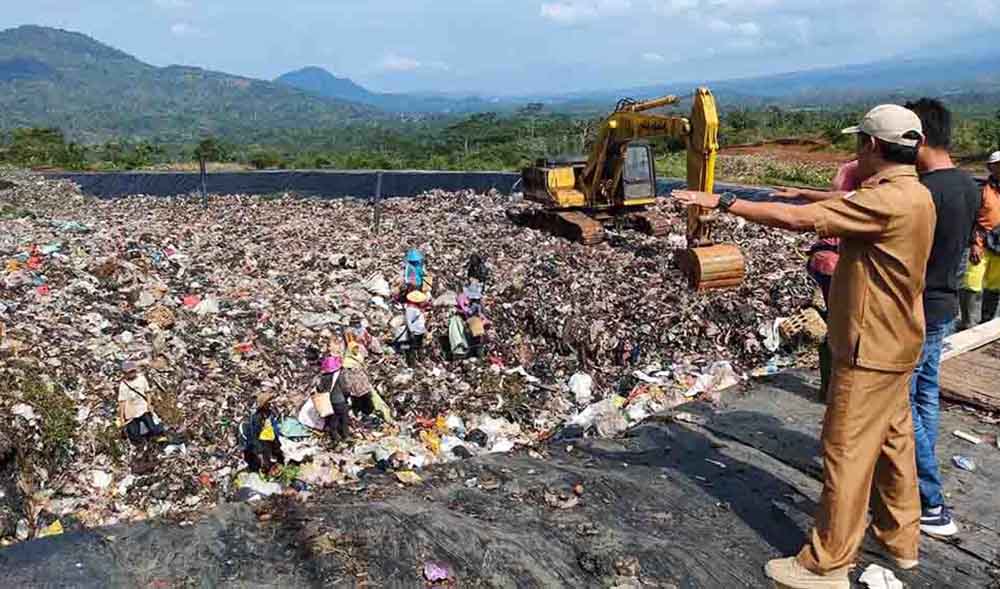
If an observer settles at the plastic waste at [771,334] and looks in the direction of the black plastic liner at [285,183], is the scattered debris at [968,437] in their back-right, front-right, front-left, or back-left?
back-left

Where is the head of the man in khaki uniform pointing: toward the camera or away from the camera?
away from the camera

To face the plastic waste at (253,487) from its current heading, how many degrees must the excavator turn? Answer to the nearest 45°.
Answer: approximately 45° to its right

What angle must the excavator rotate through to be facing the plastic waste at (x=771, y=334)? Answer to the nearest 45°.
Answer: approximately 45° to its right

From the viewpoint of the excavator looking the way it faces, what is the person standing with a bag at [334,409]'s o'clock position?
The person standing with a bag is roughly at 2 o'clock from the excavator.

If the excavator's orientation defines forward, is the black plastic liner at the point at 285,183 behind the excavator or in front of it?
behind

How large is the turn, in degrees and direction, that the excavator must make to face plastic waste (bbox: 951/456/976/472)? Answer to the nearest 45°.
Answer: approximately 45° to its right

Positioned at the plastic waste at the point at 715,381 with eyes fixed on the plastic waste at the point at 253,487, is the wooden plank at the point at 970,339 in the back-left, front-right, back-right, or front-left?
back-left

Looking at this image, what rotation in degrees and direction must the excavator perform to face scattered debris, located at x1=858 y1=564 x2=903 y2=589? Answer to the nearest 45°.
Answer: approximately 45° to its right

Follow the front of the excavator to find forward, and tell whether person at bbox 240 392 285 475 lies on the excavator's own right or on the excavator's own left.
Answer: on the excavator's own right

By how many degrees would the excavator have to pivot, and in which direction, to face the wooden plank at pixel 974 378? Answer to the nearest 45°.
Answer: approximately 45° to its right

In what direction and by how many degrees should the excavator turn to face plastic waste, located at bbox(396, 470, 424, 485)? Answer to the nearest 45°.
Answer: approximately 45° to its right

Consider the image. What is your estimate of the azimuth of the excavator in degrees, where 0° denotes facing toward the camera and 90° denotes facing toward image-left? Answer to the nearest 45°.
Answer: approximately 315°

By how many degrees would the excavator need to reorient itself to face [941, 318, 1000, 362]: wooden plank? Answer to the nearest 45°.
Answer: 0° — it already faces it
